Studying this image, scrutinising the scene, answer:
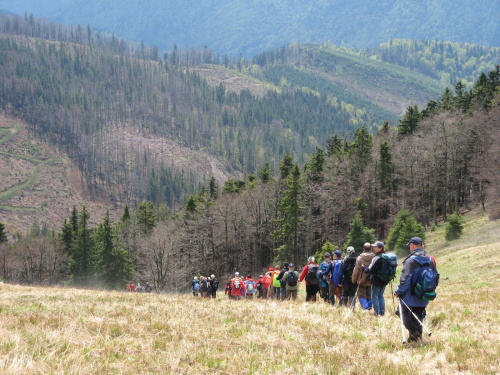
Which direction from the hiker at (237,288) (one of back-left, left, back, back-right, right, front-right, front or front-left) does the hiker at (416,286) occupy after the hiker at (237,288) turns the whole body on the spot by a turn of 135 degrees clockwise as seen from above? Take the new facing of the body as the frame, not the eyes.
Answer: front-right

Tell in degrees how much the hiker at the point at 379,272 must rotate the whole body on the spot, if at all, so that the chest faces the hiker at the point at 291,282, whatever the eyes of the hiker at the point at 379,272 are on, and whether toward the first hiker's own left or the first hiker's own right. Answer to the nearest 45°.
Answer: approximately 45° to the first hiker's own right

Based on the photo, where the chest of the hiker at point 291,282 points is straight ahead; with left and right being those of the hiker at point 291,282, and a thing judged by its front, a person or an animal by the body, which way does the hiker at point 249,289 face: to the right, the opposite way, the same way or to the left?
the same way

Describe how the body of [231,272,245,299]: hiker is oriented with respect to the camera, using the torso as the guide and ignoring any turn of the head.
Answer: away from the camera

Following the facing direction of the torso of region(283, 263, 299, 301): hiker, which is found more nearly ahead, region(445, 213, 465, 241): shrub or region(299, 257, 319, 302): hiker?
the shrub

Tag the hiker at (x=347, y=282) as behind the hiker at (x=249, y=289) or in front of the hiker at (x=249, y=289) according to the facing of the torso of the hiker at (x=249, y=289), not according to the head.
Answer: behind

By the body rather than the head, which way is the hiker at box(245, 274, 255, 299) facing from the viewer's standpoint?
away from the camera

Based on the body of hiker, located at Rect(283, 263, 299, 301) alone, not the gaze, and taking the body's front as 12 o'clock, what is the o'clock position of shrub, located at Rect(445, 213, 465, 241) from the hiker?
The shrub is roughly at 1 o'clock from the hiker.

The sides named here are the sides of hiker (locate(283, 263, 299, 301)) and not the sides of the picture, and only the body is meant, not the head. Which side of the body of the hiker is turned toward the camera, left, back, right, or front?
back

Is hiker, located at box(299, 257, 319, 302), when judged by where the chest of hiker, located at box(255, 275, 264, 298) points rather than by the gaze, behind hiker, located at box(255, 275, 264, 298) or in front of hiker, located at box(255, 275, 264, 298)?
behind

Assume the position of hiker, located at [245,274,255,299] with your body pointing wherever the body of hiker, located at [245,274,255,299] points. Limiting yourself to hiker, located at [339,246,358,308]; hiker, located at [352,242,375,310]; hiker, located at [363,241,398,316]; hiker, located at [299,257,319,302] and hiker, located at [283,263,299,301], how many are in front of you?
0

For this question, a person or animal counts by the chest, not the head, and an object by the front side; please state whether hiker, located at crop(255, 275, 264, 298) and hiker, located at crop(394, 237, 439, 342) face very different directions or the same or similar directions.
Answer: same or similar directions

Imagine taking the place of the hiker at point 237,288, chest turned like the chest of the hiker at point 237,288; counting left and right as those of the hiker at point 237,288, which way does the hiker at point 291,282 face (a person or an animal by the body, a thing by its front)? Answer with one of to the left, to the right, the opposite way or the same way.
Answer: the same way

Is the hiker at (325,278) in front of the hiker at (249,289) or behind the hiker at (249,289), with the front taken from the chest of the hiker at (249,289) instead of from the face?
behind

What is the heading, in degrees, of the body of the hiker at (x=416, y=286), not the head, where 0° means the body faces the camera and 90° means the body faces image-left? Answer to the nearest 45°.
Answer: approximately 135°
